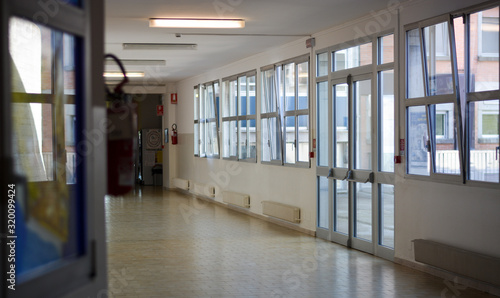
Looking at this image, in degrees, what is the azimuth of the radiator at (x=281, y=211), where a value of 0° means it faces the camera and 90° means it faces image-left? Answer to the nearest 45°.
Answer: approximately 45°

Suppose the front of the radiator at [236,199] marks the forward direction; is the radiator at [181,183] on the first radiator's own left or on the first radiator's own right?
on the first radiator's own right

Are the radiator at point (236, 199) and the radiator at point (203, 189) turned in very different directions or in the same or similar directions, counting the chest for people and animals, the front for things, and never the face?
same or similar directions

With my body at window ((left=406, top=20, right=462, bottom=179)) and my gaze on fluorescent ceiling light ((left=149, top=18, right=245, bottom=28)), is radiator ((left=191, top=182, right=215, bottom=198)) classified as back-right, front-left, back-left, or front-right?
front-right

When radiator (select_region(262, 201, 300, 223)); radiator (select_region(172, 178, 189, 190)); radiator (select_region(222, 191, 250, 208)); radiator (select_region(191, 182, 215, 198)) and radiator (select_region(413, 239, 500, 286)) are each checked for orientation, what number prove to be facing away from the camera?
0

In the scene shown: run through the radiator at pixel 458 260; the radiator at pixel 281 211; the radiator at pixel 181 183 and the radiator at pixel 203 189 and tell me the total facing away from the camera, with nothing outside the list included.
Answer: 0

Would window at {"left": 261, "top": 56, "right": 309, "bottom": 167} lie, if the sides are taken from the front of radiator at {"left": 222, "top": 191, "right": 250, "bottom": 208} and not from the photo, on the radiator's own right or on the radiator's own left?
on the radiator's own left

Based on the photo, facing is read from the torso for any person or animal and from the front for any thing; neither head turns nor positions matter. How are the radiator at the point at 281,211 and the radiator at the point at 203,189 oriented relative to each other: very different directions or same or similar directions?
same or similar directions

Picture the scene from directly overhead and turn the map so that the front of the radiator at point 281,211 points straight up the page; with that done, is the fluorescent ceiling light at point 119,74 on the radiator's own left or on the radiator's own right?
on the radiator's own right

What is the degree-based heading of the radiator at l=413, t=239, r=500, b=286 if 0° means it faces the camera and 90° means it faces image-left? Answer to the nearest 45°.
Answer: approximately 45°

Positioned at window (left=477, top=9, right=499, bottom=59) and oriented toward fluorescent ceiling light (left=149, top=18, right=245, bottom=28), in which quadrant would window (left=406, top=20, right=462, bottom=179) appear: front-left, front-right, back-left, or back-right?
front-right

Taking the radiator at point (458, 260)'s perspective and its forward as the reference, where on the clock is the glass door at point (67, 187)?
The glass door is roughly at 11 o'clock from the radiator.

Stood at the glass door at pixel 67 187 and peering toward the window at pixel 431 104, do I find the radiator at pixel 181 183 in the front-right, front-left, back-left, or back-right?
front-left

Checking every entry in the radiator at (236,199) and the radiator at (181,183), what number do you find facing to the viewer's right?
0

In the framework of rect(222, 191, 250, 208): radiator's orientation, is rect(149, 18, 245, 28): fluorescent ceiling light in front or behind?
in front
